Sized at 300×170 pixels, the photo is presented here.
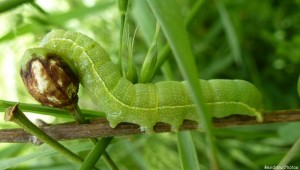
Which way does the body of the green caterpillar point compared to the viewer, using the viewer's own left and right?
facing to the left of the viewer
